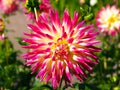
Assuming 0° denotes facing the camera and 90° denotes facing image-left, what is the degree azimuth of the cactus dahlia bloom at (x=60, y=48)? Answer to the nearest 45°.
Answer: approximately 0°
